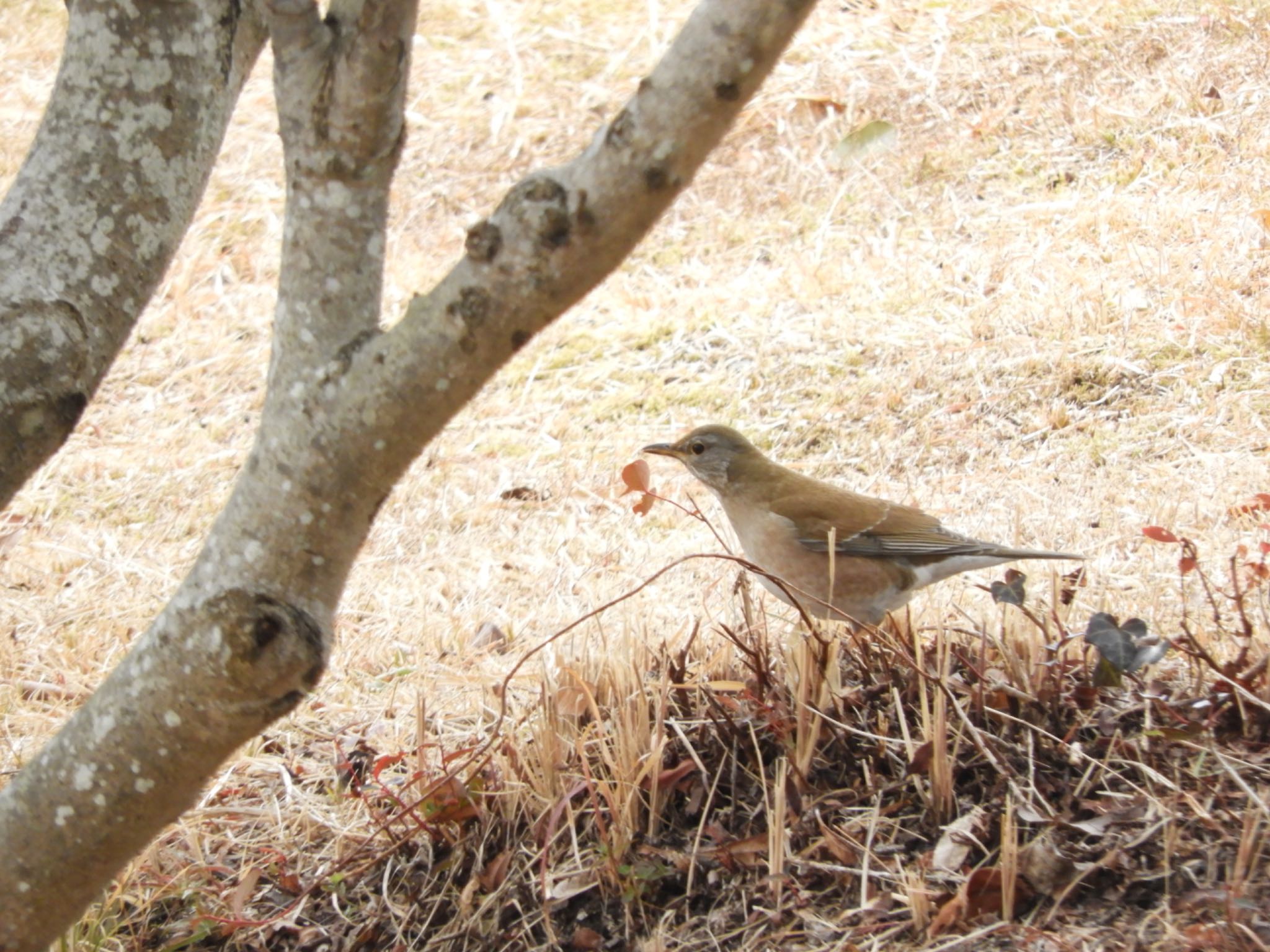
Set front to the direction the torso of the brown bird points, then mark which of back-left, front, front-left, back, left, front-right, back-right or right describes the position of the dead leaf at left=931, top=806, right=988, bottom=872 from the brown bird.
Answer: left

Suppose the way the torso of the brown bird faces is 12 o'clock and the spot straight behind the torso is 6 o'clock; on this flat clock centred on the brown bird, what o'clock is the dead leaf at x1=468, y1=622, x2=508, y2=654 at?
The dead leaf is roughly at 12 o'clock from the brown bird.

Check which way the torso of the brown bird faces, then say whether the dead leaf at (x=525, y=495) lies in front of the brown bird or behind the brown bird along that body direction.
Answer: in front

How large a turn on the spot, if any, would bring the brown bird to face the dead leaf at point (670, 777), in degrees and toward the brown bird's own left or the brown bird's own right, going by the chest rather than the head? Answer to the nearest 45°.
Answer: approximately 90° to the brown bird's own left

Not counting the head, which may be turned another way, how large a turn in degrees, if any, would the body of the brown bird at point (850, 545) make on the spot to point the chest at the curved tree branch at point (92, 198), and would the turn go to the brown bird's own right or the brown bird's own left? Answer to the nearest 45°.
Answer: approximately 45° to the brown bird's own left

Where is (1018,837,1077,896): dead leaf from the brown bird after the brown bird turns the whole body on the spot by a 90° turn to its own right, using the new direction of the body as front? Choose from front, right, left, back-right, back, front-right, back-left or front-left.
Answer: back

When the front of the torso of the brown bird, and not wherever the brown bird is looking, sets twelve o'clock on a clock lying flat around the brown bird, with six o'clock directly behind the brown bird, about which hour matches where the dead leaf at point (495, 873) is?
The dead leaf is roughly at 10 o'clock from the brown bird.

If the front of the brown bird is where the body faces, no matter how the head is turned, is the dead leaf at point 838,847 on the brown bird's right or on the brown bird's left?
on the brown bird's left

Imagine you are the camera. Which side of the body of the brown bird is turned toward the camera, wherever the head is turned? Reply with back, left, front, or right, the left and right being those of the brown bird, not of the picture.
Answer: left

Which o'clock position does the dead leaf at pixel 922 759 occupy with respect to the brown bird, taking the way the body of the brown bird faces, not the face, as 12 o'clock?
The dead leaf is roughly at 9 o'clock from the brown bird.
